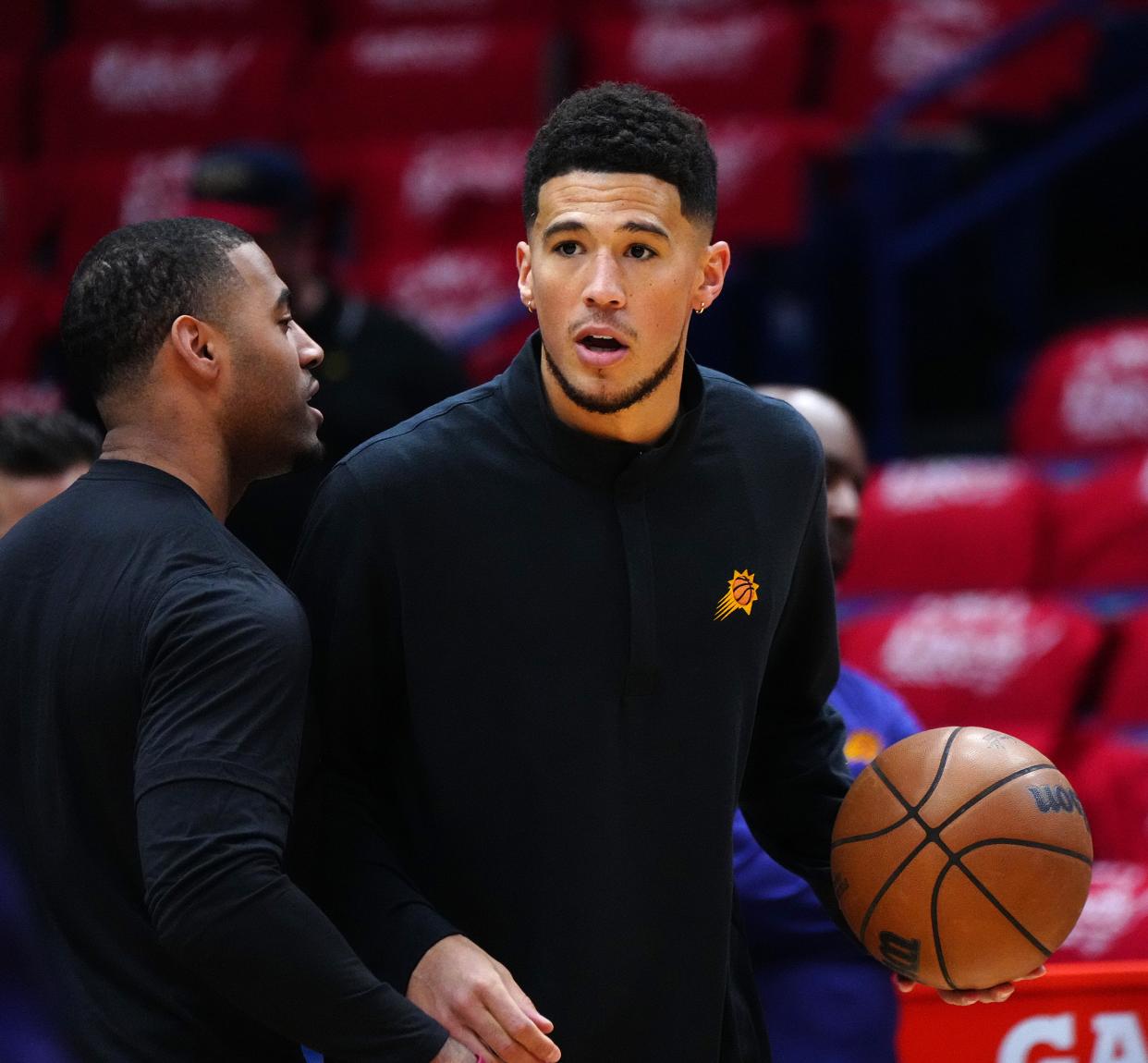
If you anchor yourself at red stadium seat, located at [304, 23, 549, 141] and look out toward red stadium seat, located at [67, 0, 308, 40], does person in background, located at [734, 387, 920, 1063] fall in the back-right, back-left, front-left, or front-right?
back-left

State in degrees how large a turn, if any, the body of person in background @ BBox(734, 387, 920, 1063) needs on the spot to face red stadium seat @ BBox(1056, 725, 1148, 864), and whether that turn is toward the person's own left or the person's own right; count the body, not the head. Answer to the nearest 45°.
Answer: approximately 135° to the person's own left

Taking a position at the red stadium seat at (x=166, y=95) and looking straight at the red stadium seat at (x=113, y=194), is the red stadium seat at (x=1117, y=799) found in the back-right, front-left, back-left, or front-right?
front-left

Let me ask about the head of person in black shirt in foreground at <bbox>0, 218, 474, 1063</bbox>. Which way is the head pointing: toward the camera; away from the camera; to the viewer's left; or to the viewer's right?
to the viewer's right

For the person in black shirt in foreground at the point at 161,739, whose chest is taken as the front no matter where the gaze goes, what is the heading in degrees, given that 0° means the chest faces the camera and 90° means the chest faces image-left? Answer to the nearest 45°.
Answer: approximately 225°

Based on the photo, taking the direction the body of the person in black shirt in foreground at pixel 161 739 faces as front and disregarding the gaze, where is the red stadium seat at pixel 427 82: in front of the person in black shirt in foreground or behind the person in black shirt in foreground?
in front

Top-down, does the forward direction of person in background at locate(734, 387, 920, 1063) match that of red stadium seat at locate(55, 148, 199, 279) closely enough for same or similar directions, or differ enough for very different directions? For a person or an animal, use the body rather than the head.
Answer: same or similar directions

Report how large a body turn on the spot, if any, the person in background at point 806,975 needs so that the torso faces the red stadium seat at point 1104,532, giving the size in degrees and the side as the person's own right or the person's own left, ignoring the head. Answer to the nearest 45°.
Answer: approximately 180°

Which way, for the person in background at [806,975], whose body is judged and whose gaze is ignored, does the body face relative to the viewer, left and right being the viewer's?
facing the viewer

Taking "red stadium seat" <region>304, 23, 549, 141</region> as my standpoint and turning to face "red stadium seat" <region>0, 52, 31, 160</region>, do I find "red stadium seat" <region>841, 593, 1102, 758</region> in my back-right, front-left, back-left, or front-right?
back-left

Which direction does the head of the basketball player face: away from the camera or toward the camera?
toward the camera

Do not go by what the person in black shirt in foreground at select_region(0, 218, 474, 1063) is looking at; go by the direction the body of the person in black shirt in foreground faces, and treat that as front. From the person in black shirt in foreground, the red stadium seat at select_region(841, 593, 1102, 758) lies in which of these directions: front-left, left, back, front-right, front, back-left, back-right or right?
front

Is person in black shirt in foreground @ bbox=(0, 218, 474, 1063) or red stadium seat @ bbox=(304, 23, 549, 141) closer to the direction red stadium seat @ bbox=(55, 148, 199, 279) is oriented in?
the person in black shirt in foreground

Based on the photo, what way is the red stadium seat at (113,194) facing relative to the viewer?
toward the camera

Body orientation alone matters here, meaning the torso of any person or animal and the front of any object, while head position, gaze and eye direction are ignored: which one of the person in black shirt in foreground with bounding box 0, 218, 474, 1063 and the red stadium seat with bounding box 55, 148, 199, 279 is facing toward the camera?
the red stadium seat
